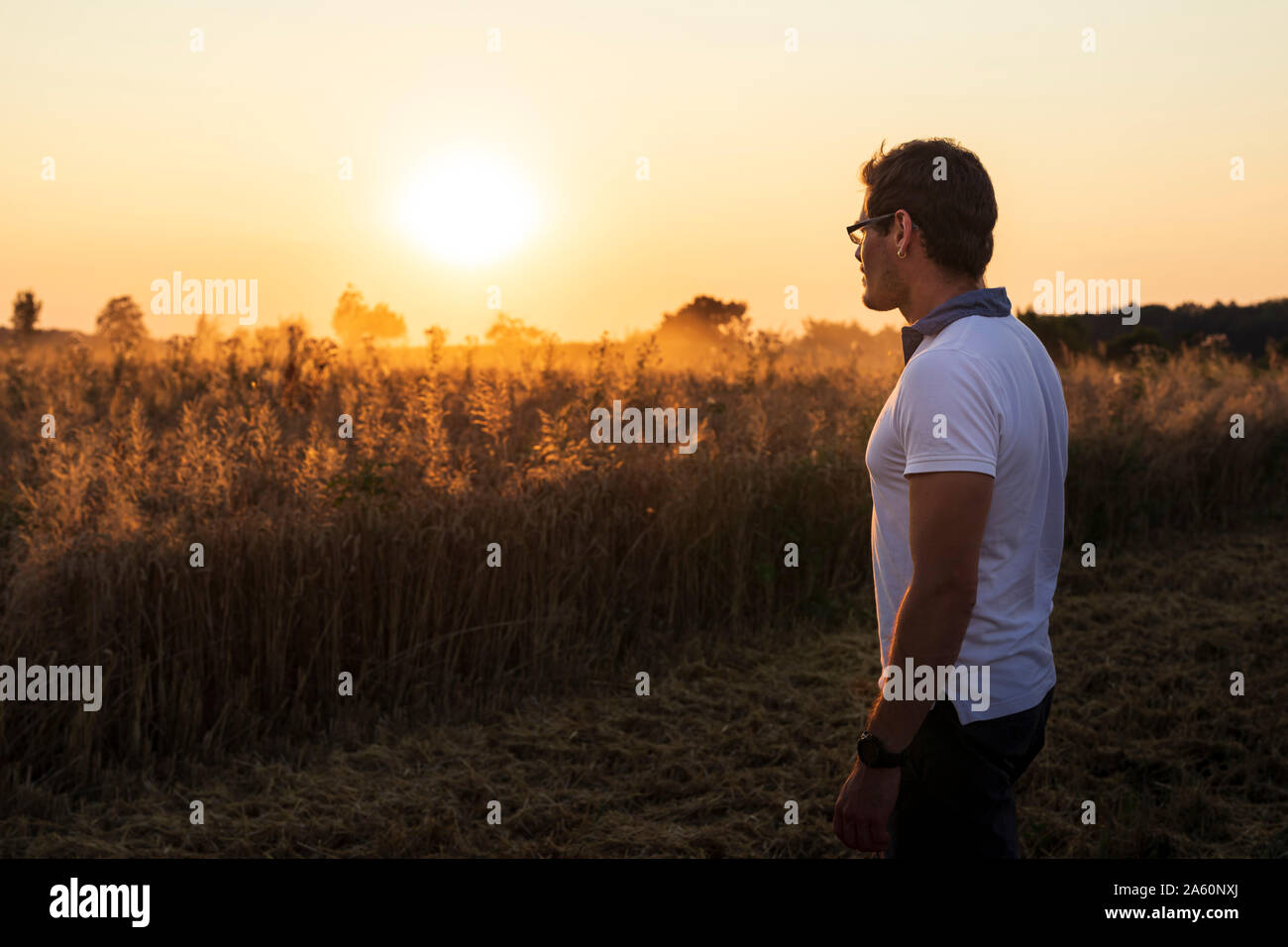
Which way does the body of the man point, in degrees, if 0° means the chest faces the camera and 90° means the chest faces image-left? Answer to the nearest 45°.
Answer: approximately 135°

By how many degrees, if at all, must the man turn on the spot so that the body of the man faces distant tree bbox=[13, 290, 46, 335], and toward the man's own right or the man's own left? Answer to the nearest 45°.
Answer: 0° — they already face it

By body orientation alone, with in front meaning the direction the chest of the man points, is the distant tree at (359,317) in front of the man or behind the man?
in front

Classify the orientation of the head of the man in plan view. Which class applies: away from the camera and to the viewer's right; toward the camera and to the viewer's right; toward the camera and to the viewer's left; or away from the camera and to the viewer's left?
away from the camera and to the viewer's left
